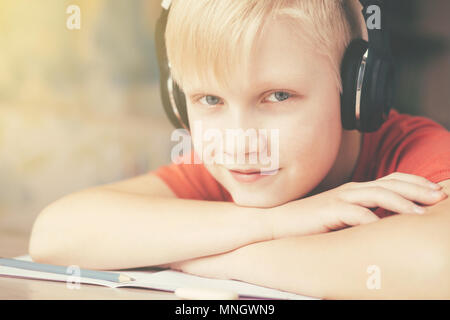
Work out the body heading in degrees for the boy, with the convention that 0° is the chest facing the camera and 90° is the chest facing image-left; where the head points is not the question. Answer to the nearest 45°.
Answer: approximately 45°
